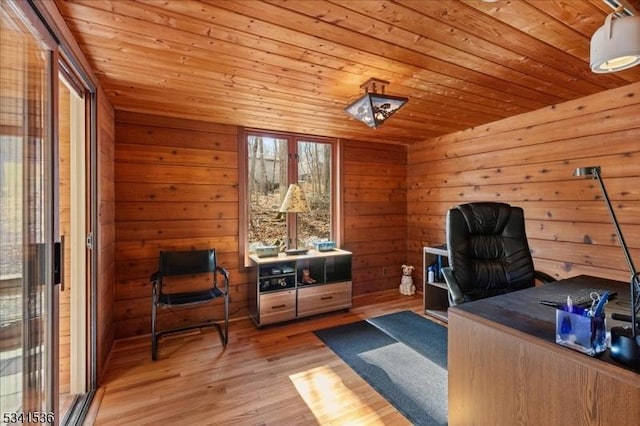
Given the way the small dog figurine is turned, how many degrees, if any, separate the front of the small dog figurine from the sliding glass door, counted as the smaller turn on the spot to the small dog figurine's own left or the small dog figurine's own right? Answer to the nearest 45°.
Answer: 0° — it already faces it

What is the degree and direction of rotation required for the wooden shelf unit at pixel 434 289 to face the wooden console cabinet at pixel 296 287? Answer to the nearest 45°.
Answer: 0° — it already faces it

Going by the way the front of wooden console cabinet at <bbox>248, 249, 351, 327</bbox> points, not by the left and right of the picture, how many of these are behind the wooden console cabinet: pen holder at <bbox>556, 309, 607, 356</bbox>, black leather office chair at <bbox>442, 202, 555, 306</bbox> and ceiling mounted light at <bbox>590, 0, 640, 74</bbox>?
0

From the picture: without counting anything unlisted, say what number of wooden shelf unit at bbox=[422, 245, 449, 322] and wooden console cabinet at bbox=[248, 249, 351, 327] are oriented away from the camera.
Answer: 0

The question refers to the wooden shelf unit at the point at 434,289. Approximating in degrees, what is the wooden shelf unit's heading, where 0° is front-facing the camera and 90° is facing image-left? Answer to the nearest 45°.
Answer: approximately 45°

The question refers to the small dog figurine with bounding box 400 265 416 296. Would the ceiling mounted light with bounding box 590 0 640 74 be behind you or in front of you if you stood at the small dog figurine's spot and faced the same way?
in front

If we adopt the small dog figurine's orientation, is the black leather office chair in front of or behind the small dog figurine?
in front

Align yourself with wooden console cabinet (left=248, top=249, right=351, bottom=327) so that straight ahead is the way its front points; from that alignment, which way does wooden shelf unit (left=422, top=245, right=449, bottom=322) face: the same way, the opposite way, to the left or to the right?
to the right

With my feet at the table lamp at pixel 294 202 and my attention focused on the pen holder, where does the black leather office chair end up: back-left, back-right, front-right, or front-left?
front-left

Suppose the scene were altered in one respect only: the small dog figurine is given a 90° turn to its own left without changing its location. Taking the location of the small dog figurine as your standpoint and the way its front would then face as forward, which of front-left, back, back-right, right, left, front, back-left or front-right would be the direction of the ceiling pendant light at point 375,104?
right

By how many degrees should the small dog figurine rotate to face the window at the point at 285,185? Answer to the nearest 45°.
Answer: approximately 45° to its right

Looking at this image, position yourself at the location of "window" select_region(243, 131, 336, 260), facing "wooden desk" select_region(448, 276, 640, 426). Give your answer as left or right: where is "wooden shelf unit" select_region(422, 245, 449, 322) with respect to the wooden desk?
left

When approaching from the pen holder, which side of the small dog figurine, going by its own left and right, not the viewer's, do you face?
front

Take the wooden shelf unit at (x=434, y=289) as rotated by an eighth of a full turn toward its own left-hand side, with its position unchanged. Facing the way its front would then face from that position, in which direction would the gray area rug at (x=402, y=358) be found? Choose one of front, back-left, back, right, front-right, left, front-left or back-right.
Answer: front

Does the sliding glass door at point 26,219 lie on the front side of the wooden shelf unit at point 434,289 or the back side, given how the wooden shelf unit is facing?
on the front side

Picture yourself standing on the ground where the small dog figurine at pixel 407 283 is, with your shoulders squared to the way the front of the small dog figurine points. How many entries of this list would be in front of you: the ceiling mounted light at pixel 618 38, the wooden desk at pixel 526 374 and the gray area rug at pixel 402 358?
3

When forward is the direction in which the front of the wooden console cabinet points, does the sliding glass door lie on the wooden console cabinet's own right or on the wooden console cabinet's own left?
on the wooden console cabinet's own right

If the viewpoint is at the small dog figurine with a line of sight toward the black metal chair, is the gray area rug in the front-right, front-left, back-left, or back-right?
front-left

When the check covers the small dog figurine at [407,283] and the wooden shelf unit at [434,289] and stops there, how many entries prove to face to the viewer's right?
0

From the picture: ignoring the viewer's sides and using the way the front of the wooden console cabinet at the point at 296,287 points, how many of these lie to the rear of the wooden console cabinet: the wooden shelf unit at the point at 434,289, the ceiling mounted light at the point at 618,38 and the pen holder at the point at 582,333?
0

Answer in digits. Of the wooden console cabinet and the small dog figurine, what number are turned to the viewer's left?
0

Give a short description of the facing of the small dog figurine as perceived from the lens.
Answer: facing the viewer
